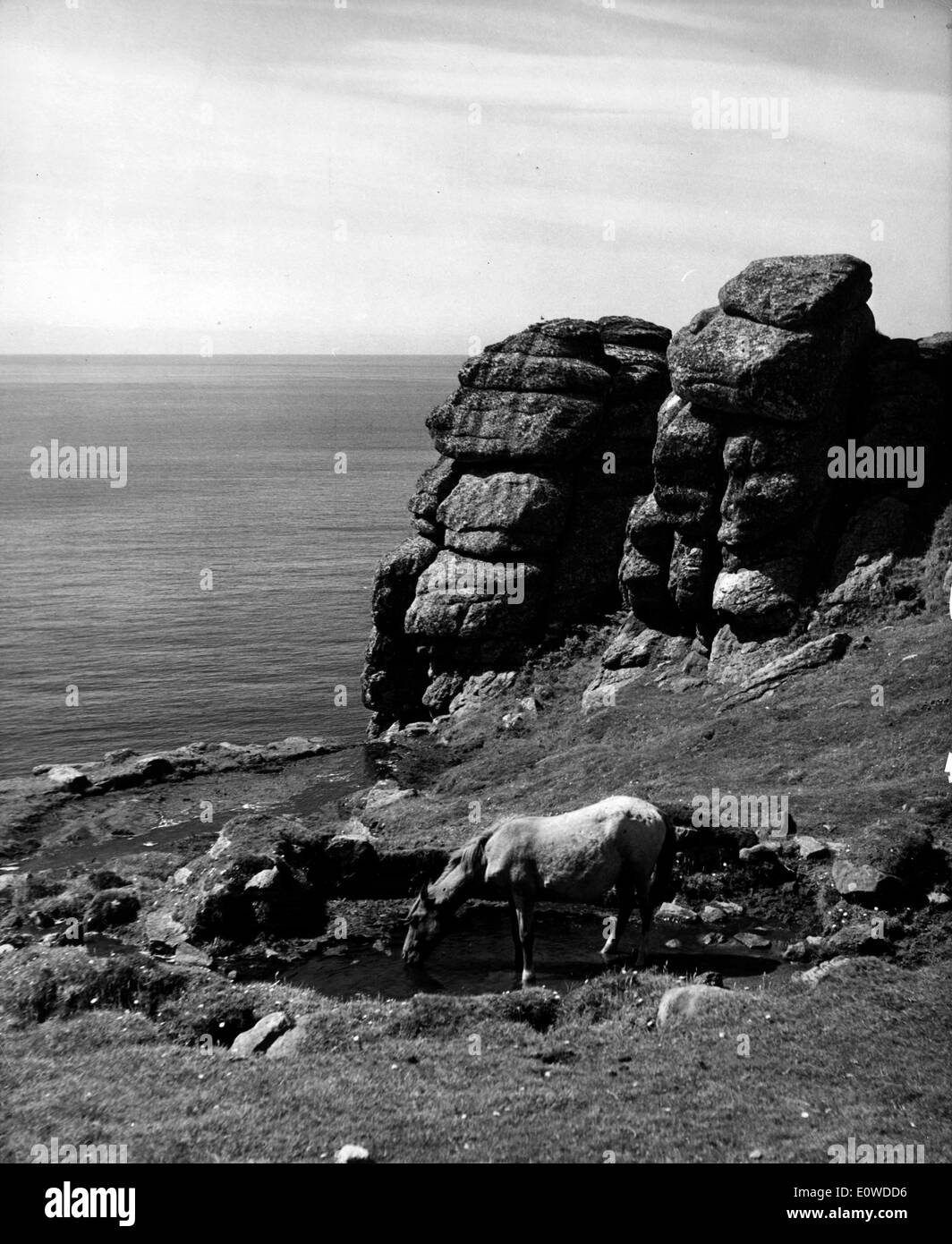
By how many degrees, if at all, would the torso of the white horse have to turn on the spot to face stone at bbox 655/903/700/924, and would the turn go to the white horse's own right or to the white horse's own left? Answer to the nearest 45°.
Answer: approximately 135° to the white horse's own right

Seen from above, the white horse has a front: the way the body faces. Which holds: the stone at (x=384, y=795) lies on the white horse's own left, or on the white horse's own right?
on the white horse's own right

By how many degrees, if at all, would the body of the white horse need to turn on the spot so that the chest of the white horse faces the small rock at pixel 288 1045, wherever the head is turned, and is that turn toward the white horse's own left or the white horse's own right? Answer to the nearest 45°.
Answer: approximately 45° to the white horse's own left

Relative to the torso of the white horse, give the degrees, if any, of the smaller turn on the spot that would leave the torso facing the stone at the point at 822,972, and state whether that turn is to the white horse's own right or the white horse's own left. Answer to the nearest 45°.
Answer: approximately 135° to the white horse's own left

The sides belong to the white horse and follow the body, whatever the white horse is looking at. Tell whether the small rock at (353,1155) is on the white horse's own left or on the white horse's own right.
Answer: on the white horse's own left

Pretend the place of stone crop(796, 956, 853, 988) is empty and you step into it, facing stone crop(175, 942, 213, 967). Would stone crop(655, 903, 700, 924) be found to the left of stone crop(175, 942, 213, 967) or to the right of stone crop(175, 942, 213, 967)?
right

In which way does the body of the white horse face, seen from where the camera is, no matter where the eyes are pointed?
to the viewer's left

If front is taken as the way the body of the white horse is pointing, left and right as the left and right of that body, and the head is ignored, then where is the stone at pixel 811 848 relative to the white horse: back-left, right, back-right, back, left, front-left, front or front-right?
back-right

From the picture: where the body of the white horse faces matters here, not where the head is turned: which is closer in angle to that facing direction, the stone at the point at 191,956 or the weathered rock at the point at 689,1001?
the stone
